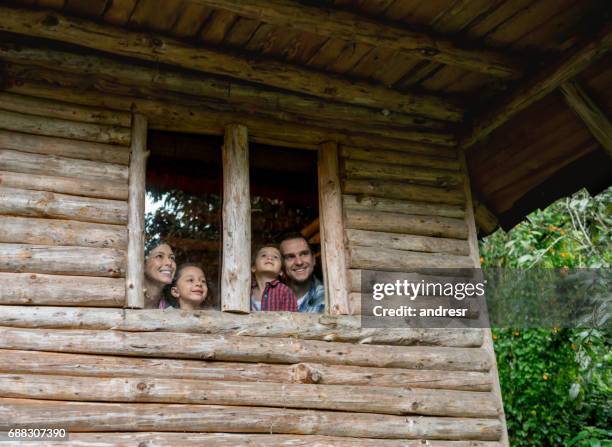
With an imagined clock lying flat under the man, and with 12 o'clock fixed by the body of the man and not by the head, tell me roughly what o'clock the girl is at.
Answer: The girl is roughly at 2 o'clock from the man.

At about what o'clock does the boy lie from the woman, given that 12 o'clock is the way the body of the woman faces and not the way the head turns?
The boy is roughly at 10 o'clock from the woman.

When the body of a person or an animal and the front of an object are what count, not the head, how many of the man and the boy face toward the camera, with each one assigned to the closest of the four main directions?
2

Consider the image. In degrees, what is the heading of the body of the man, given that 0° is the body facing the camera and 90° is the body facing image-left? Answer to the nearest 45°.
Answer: approximately 0°

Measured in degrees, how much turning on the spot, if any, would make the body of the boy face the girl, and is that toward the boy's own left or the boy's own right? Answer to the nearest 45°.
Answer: approximately 45° to the boy's own right

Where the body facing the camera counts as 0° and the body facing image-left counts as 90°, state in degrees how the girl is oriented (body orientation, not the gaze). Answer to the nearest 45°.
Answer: approximately 315°

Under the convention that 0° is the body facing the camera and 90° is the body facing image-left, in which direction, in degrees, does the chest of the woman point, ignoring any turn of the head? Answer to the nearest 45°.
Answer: approximately 315°

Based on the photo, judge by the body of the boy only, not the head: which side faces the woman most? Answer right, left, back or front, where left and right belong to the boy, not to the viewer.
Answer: right

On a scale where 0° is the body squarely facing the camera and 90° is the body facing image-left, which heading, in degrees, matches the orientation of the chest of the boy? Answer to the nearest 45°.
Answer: approximately 0°
